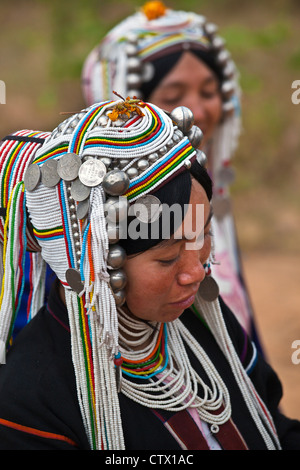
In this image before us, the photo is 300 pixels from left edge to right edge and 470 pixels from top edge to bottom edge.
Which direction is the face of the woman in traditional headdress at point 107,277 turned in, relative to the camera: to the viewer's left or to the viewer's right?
to the viewer's right

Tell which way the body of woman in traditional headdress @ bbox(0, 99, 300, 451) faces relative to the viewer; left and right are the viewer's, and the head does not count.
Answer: facing the viewer and to the right of the viewer

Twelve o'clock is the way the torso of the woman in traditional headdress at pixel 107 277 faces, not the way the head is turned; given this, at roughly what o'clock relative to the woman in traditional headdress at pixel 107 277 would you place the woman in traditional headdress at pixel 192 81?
the woman in traditional headdress at pixel 192 81 is roughly at 8 o'clock from the woman in traditional headdress at pixel 107 277.

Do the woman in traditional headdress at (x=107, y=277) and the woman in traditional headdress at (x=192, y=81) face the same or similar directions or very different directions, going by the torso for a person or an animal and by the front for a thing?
same or similar directions

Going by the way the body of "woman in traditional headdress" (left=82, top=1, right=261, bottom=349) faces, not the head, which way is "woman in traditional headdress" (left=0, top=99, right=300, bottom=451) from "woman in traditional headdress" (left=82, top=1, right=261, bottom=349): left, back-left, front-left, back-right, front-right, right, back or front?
front-right

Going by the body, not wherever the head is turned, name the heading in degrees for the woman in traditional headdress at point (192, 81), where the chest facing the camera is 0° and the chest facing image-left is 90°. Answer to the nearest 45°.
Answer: approximately 315°

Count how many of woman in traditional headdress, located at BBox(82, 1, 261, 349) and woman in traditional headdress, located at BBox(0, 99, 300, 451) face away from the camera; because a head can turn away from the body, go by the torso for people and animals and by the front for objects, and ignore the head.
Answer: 0
